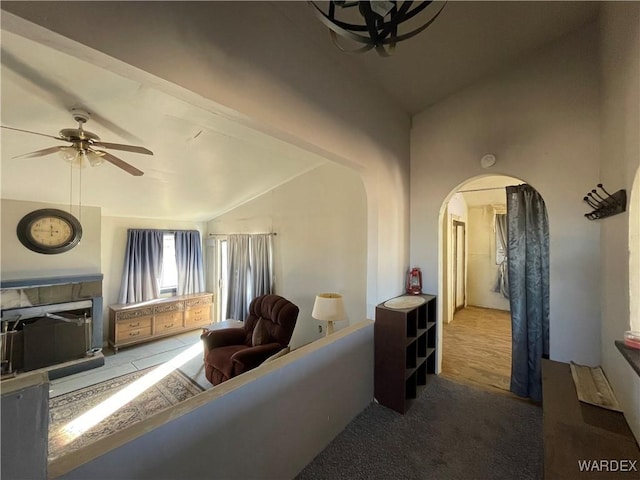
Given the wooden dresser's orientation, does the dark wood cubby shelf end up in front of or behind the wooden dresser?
in front

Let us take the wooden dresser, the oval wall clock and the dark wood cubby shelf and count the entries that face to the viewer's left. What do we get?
0

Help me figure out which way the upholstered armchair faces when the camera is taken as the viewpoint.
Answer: facing the viewer and to the left of the viewer

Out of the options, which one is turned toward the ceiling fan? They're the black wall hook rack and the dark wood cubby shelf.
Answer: the black wall hook rack

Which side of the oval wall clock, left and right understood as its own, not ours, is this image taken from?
front

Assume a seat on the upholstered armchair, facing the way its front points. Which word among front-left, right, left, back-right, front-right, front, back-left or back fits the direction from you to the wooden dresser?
right

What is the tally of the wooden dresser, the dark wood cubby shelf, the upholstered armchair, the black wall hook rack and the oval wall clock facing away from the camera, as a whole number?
0

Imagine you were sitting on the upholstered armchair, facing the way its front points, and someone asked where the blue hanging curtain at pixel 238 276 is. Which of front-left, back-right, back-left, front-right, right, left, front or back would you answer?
back-right

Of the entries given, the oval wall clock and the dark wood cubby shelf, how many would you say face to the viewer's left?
0

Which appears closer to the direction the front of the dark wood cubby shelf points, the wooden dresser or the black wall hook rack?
the black wall hook rack

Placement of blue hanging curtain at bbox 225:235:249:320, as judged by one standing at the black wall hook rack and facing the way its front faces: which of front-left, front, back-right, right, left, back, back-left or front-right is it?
front-right

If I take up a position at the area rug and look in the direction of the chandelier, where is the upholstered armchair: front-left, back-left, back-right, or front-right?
front-left

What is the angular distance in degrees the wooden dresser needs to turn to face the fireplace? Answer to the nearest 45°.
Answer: approximately 90° to its right

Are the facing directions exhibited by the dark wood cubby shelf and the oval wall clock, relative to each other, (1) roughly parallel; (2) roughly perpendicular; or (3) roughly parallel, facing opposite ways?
roughly parallel

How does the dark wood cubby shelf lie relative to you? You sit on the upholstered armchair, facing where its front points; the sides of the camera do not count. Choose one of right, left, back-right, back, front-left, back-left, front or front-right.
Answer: left
